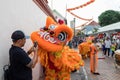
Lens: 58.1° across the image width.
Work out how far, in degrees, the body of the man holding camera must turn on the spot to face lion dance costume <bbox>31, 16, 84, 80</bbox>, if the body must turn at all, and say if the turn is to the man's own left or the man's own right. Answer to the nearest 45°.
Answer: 0° — they already face it

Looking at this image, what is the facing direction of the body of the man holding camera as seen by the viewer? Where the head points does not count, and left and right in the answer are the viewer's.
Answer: facing away from the viewer and to the right of the viewer

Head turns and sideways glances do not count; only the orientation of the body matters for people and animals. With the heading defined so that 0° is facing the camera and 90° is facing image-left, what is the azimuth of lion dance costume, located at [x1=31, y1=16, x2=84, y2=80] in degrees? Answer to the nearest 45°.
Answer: approximately 45°

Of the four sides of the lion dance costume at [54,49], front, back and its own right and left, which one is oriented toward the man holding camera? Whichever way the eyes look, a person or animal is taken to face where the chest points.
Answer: front

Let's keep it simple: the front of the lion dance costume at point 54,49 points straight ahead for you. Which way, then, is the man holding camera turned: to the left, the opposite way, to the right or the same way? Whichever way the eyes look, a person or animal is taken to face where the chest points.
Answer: the opposite way
